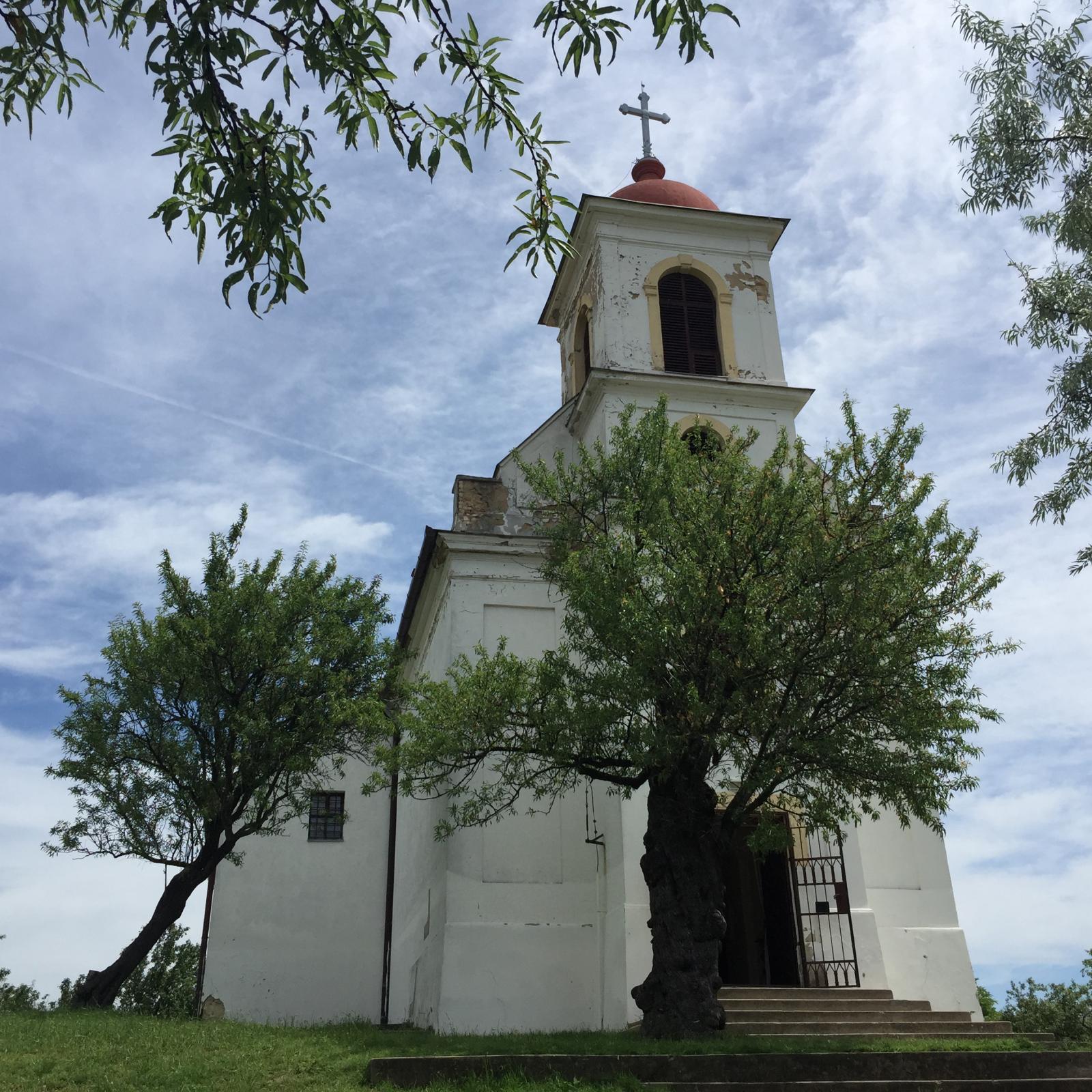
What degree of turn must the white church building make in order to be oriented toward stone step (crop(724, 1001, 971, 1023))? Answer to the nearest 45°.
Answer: approximately 45° to its left

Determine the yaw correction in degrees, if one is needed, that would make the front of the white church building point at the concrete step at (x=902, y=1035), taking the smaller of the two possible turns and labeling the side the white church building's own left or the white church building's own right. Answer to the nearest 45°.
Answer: approximately 45° to the white church building's own left

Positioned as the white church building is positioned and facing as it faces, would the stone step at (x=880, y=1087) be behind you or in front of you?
in front

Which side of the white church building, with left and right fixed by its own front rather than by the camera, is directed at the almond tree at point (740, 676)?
front

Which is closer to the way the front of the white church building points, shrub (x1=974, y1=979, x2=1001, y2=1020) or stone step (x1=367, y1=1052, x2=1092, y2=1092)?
the stone step

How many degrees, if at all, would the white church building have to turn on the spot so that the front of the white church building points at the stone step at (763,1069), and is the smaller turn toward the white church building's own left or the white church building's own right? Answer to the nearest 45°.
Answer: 0° — it already faces it

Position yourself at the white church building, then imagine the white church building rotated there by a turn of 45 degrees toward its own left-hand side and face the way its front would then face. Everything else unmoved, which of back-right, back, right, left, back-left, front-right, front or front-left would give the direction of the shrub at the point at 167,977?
back

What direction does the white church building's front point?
toward the camera

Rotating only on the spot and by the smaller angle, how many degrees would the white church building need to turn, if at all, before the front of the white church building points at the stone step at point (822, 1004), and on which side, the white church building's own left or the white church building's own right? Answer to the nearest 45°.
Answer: approximately 45° to the white church building's own left

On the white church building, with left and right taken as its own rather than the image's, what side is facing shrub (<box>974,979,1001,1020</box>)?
left
